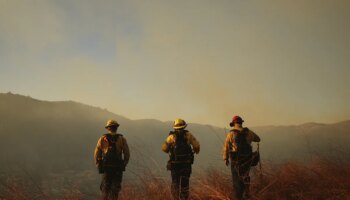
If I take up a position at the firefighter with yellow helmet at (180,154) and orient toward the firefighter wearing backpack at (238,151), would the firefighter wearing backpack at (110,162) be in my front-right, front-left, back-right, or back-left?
back-right

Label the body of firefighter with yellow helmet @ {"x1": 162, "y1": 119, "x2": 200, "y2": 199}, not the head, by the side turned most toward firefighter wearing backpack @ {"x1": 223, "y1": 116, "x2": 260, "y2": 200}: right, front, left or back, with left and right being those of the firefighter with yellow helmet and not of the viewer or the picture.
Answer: right

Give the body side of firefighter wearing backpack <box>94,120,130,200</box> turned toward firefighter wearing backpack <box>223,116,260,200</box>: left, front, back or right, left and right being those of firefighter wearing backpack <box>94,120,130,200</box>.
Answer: right

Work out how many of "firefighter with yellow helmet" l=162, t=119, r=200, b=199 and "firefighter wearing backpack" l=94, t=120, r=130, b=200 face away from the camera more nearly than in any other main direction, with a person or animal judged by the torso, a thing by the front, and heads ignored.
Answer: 2

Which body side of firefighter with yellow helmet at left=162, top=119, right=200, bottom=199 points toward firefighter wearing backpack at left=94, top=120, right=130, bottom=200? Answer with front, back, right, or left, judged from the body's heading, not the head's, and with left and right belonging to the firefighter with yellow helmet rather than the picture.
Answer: left

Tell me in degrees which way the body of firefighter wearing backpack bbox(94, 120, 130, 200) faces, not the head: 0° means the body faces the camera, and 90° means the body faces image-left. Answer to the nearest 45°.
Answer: approximately 180°

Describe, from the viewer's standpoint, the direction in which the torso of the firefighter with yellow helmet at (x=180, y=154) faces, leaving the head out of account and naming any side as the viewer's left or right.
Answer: facing away from the viewer
